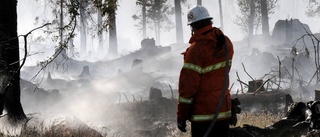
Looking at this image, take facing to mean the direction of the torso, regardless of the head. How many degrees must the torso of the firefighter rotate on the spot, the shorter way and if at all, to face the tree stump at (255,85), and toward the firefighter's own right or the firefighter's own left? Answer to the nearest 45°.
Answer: approximately 45° to the firefighter's own right

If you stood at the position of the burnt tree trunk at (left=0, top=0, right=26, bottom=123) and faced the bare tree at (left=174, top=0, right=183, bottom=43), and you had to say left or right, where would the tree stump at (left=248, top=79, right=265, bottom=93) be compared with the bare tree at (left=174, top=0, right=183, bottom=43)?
right
